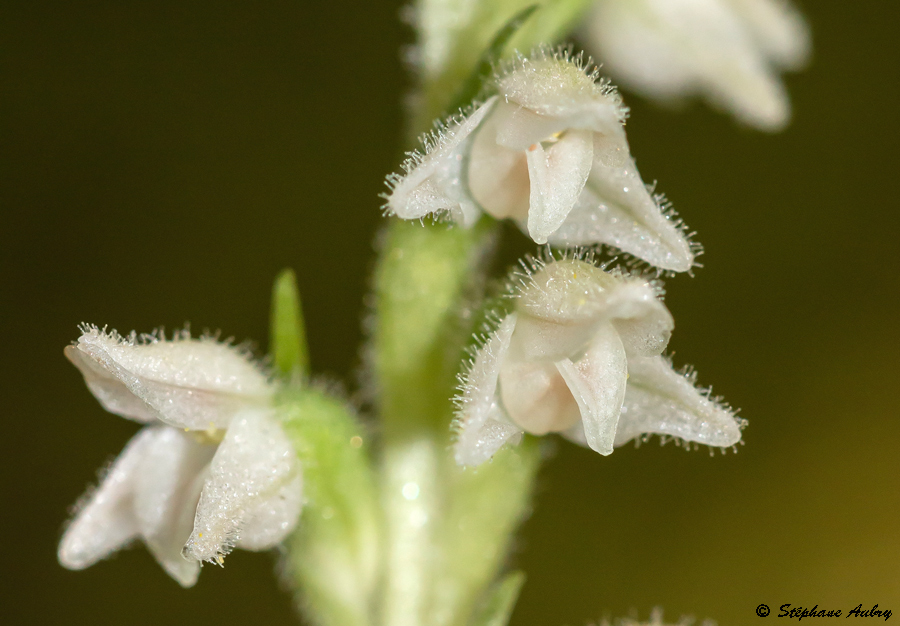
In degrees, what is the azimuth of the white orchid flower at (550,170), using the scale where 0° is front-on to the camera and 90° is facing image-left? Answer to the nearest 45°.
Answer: approximately 0°
